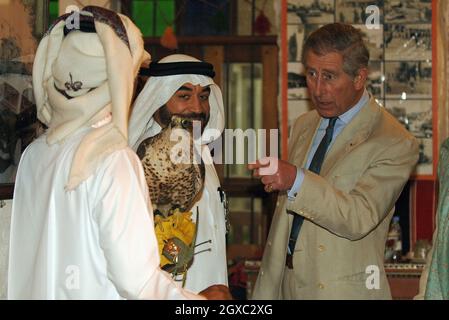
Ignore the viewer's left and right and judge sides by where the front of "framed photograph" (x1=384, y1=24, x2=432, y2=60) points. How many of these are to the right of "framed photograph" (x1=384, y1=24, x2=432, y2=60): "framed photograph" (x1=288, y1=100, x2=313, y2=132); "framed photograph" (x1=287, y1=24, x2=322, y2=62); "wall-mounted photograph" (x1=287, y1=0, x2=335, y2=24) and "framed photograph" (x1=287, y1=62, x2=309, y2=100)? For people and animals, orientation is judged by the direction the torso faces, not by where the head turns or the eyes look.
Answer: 4

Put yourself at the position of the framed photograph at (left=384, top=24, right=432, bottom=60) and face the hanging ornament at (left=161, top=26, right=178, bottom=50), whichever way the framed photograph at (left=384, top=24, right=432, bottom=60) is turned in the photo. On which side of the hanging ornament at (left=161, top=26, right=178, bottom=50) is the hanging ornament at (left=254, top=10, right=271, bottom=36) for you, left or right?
right

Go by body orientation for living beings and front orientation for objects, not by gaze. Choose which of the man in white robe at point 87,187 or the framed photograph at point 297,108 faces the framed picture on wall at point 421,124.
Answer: the man in white robe

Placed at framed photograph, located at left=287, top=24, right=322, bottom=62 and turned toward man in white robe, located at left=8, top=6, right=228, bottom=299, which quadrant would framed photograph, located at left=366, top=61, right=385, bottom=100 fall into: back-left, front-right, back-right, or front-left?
back-left

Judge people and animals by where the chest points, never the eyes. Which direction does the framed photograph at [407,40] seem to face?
toward the camera

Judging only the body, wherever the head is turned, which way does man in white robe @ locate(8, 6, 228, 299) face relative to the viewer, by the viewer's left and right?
facing away from the viewer and to the right of the viewer

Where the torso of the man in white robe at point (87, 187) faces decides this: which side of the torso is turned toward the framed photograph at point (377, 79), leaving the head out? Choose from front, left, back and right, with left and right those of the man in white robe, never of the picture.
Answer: front

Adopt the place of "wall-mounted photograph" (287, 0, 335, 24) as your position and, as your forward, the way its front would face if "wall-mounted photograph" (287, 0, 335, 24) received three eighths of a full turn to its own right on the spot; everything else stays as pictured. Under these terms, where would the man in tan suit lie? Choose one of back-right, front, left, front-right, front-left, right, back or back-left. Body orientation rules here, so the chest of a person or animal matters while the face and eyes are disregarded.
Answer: back-left

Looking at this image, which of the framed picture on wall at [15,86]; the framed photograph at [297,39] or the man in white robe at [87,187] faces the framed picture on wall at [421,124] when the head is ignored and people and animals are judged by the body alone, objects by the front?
the man in white robe

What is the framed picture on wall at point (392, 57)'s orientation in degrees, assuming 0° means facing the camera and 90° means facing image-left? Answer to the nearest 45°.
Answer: approximately 0°

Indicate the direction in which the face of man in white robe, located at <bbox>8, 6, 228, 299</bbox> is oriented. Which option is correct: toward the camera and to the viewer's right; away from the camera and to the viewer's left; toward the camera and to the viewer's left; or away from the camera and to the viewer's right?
away from the camera and to the viewer's right

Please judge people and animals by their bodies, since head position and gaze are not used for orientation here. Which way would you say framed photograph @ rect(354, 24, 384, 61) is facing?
toward the camera

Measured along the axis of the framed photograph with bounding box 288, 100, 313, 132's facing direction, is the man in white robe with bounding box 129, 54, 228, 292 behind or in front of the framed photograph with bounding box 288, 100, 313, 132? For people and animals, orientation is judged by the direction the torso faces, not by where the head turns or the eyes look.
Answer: in front
